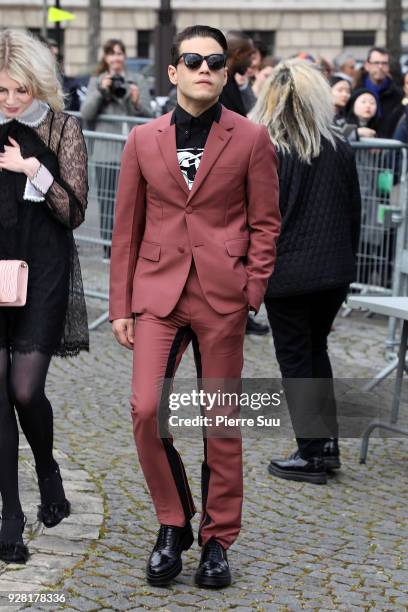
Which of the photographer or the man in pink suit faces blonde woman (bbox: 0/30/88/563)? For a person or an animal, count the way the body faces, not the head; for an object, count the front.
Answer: the photographer

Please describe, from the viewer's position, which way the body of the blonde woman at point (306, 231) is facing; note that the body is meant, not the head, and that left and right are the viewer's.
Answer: facing away from the viewer and to the left of the viewer

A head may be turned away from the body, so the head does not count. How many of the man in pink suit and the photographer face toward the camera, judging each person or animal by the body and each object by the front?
2

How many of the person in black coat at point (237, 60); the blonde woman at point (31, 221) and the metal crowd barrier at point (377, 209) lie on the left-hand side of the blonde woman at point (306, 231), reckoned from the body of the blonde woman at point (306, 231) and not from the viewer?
1

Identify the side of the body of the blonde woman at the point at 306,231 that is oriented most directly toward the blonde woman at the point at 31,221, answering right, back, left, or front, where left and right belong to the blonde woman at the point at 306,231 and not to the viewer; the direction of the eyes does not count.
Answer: left

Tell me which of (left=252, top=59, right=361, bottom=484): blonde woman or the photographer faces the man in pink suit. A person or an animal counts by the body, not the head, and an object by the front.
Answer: the photographer

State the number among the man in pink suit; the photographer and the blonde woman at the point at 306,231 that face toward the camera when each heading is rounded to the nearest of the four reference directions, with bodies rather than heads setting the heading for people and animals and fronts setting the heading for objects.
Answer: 2

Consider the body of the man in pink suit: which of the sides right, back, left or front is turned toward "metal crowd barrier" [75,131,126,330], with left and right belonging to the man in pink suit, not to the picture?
back

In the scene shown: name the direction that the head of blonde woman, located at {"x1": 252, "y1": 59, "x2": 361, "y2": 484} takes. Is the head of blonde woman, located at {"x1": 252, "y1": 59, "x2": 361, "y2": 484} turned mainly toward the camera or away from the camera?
away from the camera
